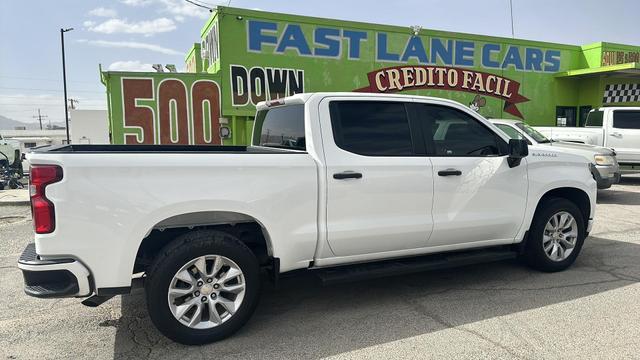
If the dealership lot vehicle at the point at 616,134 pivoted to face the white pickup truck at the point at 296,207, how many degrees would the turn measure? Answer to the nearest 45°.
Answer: approximately 135° to its right

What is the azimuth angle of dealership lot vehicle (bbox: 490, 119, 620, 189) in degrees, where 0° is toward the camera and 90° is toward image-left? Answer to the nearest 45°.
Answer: approximately 315°

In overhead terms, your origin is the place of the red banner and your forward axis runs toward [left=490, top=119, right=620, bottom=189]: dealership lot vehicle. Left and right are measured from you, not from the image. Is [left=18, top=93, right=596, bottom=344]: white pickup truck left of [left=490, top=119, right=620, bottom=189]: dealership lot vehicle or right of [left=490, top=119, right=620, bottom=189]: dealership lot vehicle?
right

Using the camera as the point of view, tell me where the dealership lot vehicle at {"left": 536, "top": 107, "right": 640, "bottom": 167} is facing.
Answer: facing away from the viewer and to the right of the viewer

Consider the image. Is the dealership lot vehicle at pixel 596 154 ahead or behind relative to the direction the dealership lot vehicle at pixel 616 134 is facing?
behind

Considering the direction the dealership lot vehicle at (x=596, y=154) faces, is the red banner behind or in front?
behind

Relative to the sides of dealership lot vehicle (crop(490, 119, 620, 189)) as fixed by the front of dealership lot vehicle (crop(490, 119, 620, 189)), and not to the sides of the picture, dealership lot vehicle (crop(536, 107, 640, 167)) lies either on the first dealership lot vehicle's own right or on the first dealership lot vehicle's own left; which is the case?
on the first dealership lot vehicle's own left

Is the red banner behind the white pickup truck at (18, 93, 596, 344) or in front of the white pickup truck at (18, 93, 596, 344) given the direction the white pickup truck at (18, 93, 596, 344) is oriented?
in front

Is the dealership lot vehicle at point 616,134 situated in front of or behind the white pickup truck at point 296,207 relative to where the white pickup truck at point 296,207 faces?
in front

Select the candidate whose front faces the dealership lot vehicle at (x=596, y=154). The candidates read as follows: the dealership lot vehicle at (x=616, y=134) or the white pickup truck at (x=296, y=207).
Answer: the white pickup truck

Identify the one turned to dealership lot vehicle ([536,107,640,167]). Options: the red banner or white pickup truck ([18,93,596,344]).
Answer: the white pickup truck
